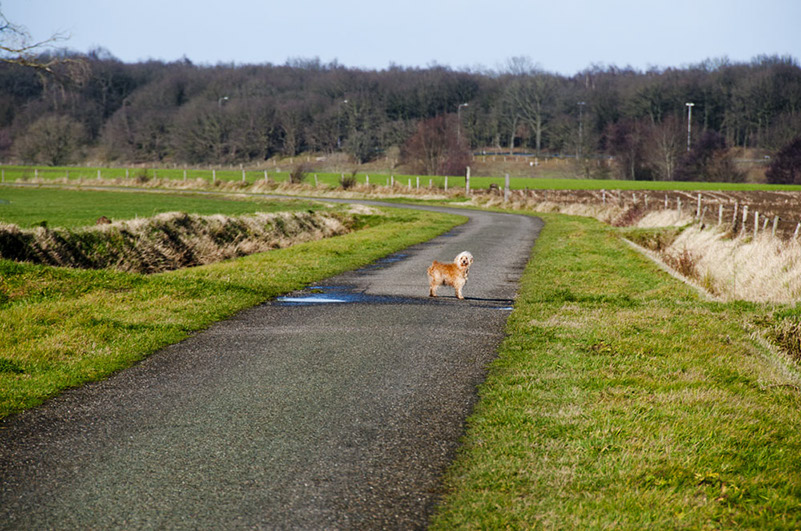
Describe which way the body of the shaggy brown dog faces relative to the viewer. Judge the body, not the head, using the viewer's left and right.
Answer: facing to the right of the viewer
